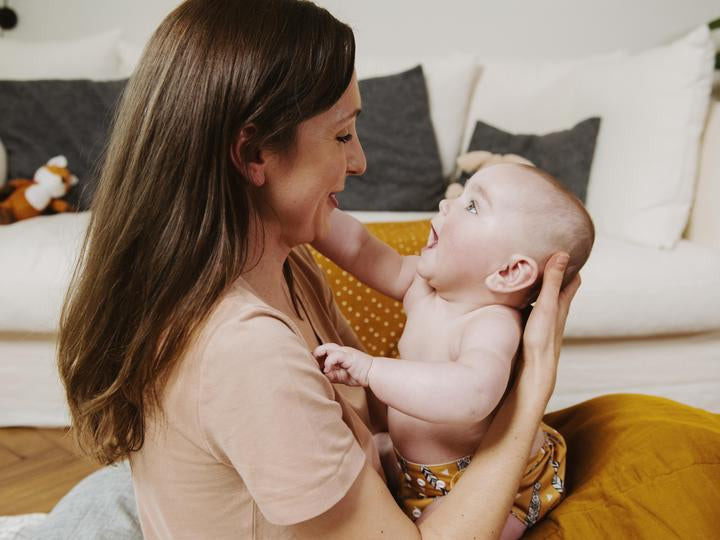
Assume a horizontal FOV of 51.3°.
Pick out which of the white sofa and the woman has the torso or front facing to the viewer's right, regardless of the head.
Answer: the woman

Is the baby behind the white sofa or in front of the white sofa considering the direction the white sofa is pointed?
in front

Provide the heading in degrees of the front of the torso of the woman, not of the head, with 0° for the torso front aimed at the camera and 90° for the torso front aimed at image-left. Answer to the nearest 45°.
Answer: approximately 270°

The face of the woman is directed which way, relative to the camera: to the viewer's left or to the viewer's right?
to the viewer's right

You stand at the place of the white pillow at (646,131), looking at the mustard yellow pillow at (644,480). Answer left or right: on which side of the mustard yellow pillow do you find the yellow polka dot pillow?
right

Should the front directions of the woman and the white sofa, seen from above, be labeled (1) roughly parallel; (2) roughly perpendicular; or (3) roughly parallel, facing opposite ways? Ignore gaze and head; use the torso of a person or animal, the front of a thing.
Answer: roughly perpendicular

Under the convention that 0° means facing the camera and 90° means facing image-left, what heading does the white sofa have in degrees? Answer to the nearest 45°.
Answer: approximately 0°

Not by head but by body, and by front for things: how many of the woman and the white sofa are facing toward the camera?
1

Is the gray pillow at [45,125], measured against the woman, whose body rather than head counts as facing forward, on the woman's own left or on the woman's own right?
on the woman's own left

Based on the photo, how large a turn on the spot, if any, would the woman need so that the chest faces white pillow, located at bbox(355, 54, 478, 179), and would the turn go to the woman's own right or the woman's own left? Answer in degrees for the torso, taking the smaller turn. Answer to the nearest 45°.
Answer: approximately 90° to the woman's own left

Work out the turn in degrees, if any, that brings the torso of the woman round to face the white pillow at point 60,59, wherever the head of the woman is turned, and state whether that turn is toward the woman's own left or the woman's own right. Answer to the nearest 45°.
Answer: approximately 135° to the woman's own left

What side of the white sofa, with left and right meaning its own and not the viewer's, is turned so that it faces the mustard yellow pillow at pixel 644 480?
front

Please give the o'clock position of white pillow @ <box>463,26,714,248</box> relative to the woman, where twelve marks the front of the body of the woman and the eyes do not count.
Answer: The white pillow is roughly at 10 o'clock from the woman.
